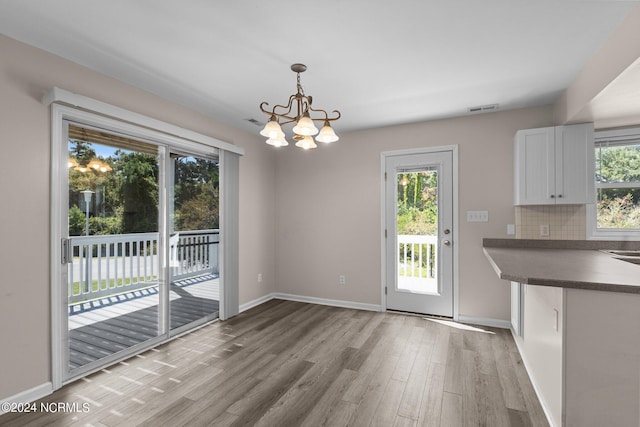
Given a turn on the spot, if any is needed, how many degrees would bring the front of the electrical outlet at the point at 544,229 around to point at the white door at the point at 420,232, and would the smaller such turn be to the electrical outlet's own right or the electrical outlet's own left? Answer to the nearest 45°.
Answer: approximately 90° to the electrical outlet's own right

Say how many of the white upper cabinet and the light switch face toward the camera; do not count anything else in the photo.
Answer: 2

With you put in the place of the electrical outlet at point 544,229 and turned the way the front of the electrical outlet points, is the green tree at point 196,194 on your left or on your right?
on your right

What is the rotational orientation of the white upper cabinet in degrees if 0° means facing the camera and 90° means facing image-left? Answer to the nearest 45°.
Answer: approximately 0°

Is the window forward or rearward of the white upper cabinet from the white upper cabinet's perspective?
rearward

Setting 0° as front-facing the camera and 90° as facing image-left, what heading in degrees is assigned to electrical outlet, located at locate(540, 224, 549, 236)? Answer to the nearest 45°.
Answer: approximately 0°

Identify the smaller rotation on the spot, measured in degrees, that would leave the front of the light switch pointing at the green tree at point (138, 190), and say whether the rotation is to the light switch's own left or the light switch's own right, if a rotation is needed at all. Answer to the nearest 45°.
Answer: approximately 45° to the light switch's own right

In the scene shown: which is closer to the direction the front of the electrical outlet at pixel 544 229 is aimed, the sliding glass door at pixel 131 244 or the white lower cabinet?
the white lower cabinet
